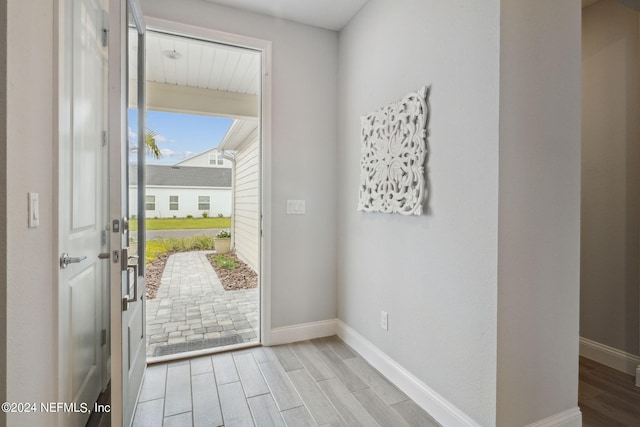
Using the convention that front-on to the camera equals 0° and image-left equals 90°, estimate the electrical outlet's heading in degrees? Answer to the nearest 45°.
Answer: approximately 45°

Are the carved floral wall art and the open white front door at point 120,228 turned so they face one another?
yes

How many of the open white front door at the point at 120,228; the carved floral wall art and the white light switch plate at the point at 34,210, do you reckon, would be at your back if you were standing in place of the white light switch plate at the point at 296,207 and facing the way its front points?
0

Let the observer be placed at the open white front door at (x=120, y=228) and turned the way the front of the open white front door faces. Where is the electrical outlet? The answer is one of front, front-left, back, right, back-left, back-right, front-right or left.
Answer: front

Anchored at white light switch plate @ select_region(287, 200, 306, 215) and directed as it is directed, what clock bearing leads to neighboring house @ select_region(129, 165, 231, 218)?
The neighboring house is roughly at 5 o'clock from the white light switch plate.

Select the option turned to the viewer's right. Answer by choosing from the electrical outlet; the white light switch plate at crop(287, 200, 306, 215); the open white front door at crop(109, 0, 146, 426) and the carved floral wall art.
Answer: the open white front door

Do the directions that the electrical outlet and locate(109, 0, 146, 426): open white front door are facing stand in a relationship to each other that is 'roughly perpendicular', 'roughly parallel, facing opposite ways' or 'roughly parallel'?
roughly parallel, facing opposite ways

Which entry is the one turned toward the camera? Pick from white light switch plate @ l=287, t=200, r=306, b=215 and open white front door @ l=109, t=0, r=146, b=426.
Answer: the white light switch plate

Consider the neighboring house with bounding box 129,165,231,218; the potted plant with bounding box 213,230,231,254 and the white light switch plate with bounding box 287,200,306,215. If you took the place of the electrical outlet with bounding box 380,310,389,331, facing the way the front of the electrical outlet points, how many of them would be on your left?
0

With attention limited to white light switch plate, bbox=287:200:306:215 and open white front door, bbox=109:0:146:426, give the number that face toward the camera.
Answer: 1

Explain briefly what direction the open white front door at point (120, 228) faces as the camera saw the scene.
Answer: facing to the right of the viewer

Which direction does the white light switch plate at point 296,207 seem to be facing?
toward the camera

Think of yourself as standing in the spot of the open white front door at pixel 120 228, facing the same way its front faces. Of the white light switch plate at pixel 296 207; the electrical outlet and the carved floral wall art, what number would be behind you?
0

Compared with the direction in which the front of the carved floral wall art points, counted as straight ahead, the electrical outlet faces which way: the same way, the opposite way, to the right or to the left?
the same way

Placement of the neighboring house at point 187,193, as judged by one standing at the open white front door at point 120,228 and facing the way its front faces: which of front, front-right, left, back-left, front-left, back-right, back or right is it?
left

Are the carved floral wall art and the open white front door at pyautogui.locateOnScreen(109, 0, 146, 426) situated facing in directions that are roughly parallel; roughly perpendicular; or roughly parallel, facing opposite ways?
roughly parallel, facing opposite ways
